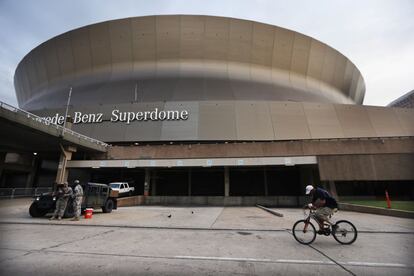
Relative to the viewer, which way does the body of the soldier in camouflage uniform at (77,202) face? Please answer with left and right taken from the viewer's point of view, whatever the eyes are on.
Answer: facing to the left of the viewer

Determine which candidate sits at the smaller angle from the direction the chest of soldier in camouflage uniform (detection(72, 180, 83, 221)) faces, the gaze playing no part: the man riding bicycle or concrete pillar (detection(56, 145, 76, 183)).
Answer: the concrete pillar

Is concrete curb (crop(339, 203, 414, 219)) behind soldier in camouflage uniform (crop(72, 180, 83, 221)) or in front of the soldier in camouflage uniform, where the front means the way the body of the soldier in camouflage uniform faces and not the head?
behind
